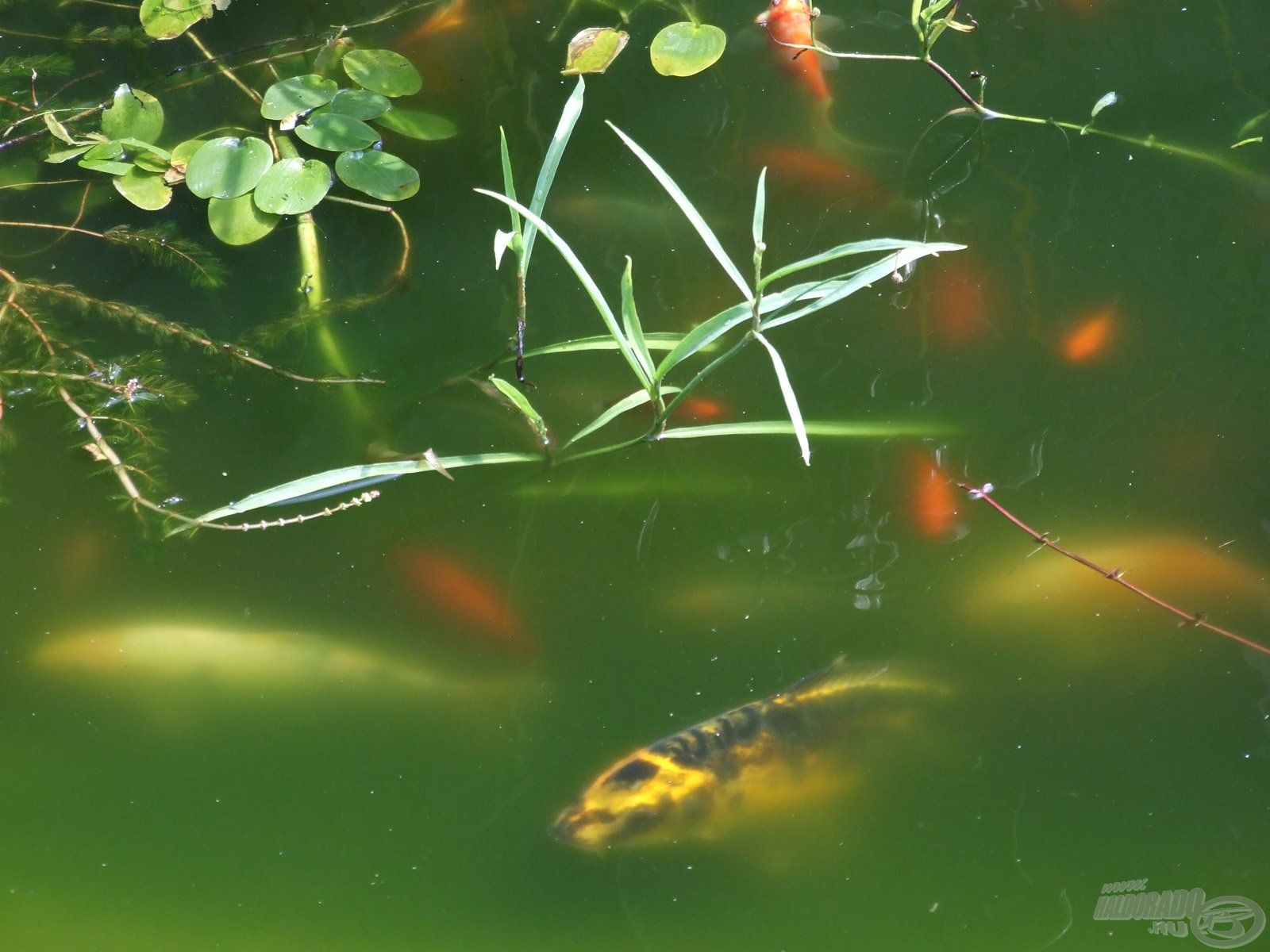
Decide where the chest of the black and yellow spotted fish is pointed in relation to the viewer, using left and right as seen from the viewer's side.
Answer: facing the viewer and to the left of the viewer

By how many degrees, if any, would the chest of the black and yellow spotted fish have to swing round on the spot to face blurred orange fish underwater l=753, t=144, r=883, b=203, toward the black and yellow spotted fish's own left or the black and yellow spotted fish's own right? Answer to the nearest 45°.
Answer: approximately 135° to the black and yellow spotted fish's own right

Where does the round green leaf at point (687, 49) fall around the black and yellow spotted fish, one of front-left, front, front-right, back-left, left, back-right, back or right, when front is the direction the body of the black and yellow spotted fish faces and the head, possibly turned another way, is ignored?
back-right

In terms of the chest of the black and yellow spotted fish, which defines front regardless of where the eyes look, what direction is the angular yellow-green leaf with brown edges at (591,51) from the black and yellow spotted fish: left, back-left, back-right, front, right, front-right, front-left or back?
back-right

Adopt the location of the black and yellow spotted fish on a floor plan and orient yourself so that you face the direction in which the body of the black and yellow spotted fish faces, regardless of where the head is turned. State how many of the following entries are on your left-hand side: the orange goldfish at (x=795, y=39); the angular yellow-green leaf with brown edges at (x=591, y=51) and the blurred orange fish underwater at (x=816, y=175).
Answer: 0

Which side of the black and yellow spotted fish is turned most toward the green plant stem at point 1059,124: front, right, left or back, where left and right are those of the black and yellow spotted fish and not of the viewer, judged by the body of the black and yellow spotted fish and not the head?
back
